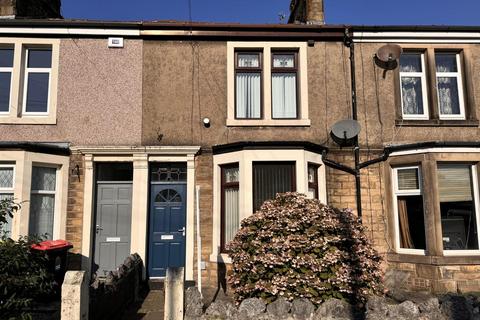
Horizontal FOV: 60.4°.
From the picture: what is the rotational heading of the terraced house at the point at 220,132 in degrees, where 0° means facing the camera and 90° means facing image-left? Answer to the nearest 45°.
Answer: approximately 0°

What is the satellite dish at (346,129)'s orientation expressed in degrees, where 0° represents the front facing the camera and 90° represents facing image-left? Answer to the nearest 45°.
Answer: approximately 0°

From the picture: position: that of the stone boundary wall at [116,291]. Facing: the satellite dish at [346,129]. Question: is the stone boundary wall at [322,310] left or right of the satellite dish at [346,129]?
right

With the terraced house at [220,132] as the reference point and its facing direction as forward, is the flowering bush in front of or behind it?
in front

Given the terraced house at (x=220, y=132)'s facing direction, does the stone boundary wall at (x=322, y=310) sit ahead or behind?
ahead
